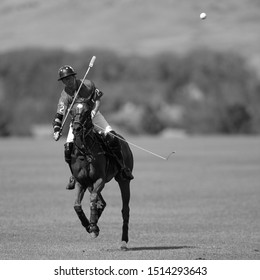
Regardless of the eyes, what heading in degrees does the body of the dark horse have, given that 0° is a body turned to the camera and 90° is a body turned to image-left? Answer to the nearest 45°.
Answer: approximately 45°
